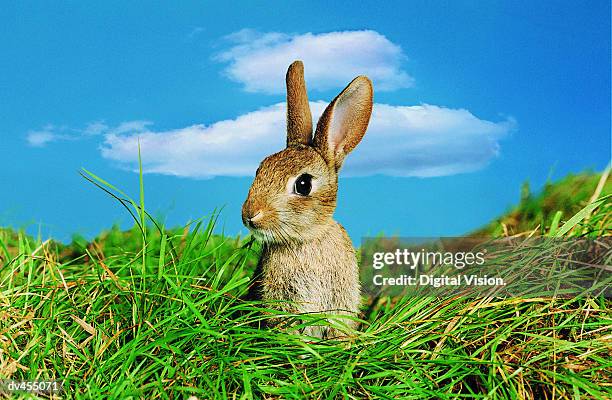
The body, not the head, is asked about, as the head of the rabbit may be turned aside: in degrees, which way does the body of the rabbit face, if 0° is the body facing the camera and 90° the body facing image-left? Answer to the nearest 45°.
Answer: approximately 45°
